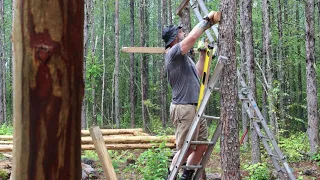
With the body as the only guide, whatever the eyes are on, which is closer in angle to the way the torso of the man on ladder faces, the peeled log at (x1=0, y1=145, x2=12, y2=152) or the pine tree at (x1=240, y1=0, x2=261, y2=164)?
the pine tree

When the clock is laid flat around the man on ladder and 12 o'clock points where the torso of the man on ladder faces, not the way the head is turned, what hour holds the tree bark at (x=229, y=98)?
The tree bark is roughly at 11 o'clock from the man on ladder.

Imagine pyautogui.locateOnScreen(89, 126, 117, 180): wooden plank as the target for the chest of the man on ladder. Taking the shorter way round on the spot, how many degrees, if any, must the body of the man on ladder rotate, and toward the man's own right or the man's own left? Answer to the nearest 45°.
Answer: approximately 135° to the man's own right

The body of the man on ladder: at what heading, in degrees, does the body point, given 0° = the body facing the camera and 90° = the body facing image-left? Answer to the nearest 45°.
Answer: approximately 270°

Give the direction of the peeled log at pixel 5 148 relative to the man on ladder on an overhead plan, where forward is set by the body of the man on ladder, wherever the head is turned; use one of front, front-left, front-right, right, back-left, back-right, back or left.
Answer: back-left

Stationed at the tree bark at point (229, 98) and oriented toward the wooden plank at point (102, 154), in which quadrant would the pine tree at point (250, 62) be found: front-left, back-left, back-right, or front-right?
back-right

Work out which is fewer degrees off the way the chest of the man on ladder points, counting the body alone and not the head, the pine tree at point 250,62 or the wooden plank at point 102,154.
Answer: the pine tree
